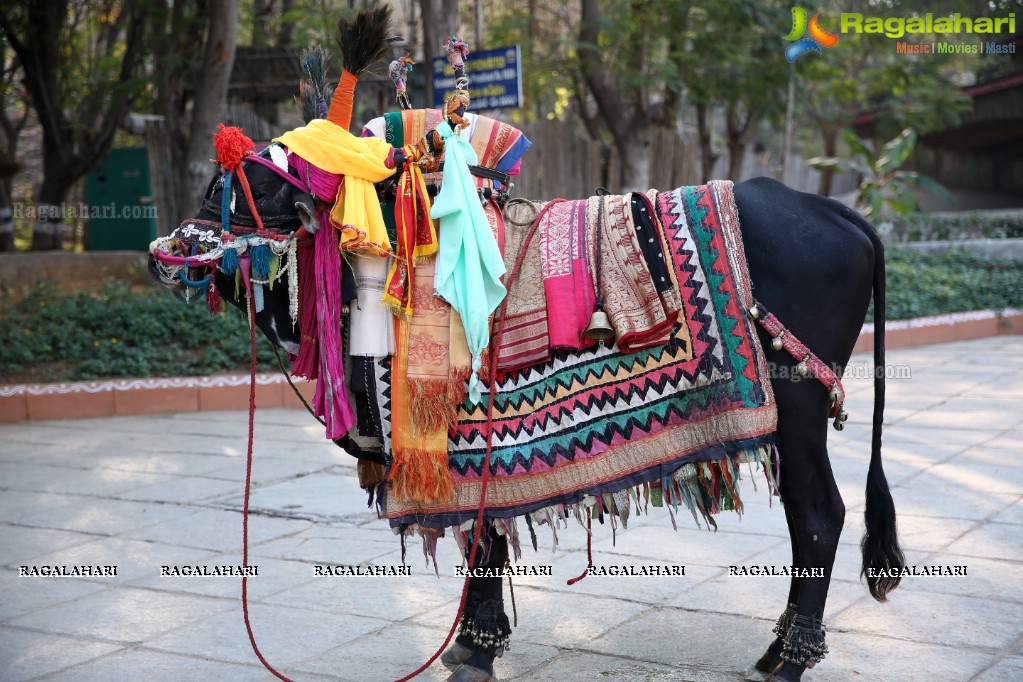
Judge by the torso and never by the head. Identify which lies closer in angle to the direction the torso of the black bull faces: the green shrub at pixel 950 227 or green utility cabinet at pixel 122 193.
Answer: the green utility cabinet

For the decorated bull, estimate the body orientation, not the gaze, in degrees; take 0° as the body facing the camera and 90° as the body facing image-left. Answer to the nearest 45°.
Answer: approximately 90°

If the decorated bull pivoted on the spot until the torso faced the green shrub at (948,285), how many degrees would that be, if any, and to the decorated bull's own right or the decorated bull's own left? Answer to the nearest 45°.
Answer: approximately 135° to the decorated bull's own right

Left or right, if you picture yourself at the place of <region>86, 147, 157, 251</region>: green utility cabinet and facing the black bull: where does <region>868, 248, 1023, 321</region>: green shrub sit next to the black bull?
left

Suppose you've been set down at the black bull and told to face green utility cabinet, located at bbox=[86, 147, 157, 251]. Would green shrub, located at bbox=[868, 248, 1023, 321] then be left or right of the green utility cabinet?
right
